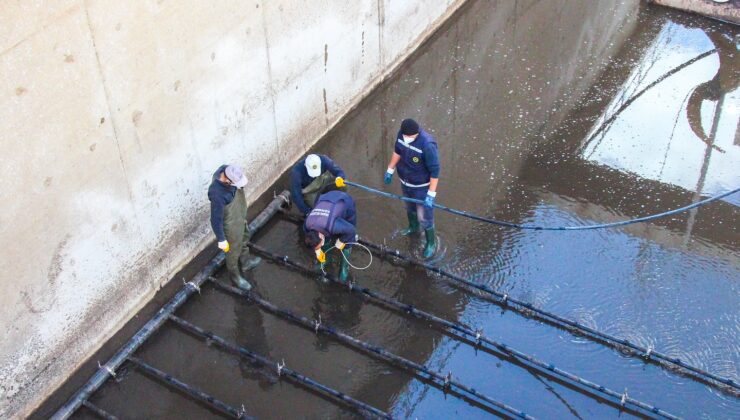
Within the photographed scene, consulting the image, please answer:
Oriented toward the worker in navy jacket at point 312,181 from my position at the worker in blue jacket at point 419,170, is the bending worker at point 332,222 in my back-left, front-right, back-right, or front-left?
front-left

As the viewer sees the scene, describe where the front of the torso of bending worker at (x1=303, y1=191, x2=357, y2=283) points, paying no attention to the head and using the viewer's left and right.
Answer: facing the viewer and to the left of the viewer

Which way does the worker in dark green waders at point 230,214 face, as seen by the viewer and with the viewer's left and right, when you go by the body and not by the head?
facing the viewer and to the right of the viewer

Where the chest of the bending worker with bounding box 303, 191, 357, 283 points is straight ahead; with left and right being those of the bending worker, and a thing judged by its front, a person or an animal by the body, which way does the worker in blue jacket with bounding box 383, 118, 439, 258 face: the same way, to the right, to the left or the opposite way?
the same way

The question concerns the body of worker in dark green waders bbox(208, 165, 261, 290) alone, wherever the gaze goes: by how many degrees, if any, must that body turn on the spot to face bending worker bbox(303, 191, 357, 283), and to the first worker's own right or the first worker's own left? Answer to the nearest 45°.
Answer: approximately 45° to the first worker's own left

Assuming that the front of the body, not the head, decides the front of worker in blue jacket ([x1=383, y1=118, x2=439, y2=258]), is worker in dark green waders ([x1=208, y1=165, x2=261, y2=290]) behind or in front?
in front

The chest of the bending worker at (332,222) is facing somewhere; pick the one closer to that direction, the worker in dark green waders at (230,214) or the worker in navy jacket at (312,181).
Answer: the worker in dark green waders

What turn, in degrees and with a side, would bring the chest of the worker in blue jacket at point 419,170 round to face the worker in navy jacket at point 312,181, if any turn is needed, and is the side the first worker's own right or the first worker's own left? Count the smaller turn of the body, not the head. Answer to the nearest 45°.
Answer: approximately 45° to the first worker's own right

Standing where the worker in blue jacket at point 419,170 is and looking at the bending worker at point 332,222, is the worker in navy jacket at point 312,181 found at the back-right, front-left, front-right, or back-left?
front-right

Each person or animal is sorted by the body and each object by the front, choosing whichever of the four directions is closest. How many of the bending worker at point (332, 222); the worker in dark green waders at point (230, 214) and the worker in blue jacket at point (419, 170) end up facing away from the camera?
0

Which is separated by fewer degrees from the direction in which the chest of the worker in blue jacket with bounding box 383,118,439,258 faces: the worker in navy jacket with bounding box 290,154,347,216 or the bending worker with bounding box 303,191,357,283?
the bending worker

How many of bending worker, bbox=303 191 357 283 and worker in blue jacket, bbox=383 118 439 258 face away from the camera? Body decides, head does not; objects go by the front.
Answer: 0

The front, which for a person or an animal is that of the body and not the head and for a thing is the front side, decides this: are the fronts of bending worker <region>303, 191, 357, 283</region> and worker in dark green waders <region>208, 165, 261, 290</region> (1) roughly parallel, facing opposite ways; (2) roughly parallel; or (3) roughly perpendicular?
roughly perpendicular

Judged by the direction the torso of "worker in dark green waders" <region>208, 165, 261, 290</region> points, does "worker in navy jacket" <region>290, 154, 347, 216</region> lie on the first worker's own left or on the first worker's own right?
on the first worker's own left

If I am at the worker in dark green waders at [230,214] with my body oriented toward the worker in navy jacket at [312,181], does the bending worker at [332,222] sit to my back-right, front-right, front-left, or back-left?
front-right

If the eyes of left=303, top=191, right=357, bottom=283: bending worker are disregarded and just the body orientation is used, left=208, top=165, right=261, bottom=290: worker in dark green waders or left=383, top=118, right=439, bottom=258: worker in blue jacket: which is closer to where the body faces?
the worker in dark green waders

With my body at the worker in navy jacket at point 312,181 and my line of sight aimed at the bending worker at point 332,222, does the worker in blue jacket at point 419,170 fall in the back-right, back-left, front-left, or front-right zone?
front-left
